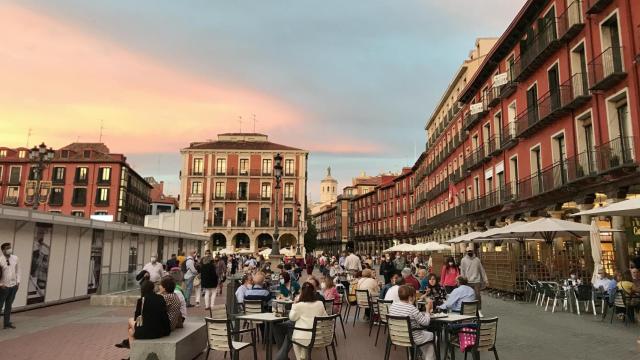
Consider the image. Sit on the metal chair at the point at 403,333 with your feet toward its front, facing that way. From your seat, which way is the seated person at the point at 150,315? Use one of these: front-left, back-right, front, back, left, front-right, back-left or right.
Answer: back-left

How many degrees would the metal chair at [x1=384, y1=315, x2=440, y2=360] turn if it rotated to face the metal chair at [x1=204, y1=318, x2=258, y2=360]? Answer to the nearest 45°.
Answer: approximately 135° to its left

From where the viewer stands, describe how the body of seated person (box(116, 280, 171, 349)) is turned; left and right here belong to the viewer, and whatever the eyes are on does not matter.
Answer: facing to the left of the viewer

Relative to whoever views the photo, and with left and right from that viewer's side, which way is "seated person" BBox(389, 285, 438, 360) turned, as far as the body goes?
facing away from the viewer and to the right of the viewer

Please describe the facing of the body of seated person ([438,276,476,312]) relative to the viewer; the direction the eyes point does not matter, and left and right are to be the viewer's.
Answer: facing to the left of the viewer

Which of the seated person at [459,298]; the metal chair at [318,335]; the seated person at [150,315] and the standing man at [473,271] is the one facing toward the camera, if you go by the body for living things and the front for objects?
the standing man

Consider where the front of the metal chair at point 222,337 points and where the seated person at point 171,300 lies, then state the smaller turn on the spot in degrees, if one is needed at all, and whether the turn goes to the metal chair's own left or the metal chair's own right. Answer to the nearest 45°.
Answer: approximately 90° to the metal chair's own left
